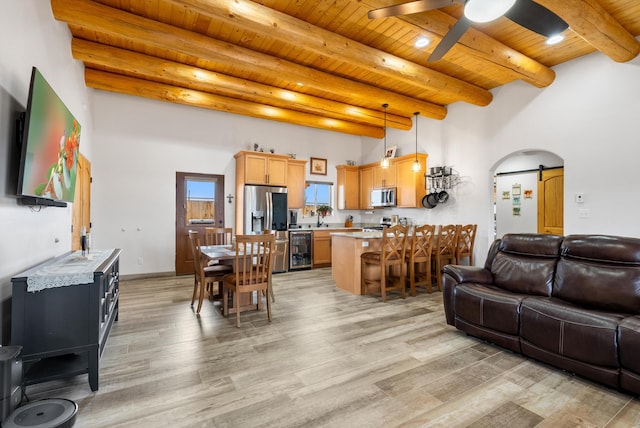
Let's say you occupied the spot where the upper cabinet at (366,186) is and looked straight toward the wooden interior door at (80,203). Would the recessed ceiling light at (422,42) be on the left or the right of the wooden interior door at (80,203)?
left

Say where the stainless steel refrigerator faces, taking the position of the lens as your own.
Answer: facing the viewer

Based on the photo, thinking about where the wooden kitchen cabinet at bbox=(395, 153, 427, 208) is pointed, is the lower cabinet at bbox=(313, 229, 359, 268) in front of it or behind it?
in front

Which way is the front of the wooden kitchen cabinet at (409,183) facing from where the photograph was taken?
facing the viewer and to the left of the viewer

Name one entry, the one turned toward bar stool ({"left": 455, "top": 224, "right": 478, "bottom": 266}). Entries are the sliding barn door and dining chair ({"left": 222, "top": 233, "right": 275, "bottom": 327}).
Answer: the sliding barn door

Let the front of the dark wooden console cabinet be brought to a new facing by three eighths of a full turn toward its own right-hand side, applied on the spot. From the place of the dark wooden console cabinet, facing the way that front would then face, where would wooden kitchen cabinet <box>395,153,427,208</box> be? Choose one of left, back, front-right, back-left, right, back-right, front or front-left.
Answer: back-left

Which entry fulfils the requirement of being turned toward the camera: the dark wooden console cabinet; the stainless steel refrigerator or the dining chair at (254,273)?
the stainless steel refrigerator

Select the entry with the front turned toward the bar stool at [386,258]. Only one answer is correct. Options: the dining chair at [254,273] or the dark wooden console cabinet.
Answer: the dark wooden console cabinet

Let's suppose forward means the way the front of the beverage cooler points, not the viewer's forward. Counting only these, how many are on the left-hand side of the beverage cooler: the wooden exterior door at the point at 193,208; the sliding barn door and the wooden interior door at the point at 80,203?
1

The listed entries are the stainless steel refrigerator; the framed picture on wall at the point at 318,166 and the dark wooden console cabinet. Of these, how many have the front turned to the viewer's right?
1

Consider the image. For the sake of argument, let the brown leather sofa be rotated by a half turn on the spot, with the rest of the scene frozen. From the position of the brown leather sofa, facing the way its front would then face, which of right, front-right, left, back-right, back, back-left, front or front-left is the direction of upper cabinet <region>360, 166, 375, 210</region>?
left

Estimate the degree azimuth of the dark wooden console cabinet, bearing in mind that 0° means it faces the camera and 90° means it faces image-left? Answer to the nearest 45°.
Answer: approximately 270°
